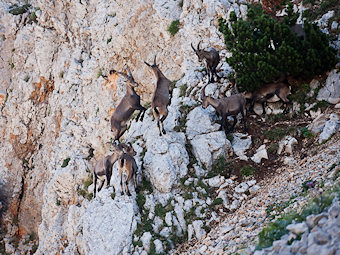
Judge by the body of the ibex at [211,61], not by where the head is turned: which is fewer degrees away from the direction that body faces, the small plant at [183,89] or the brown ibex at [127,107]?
the brown ibex

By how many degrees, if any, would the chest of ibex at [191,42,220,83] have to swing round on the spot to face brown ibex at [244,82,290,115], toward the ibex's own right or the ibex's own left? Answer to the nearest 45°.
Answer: approximately 90° to the ibex's own left

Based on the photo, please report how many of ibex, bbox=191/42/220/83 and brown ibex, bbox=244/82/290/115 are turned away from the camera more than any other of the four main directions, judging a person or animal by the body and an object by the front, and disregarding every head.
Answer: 0

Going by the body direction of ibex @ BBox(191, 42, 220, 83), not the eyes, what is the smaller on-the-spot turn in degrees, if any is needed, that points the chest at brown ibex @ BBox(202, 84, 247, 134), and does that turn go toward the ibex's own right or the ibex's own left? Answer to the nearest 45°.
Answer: approximately 45° to the ibex's own left

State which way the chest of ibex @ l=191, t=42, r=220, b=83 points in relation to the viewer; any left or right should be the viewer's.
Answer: facing the viewer and to the left of the viewer

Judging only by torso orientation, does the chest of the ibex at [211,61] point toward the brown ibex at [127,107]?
yes

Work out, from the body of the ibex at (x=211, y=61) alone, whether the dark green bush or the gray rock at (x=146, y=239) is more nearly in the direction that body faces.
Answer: the gray rock

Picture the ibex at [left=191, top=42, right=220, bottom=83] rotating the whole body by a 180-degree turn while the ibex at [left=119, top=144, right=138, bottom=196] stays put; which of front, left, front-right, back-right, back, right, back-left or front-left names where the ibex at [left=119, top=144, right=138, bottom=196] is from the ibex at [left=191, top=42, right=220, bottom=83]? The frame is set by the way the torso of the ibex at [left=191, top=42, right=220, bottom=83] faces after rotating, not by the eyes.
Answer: back

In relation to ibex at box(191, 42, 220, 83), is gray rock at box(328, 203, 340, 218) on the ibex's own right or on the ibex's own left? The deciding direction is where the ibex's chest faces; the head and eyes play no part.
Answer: on the ibex's own left
